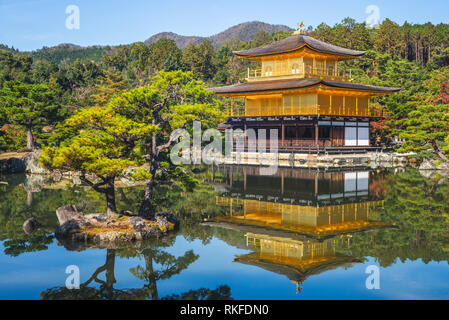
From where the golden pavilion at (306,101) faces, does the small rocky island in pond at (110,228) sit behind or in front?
in front

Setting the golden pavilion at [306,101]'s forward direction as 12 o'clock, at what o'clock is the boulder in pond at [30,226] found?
The boulder in pond is roughly at 11 o'clock from the golden pavilion.

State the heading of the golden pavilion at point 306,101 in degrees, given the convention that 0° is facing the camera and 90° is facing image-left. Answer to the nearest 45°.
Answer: approximately 45°
